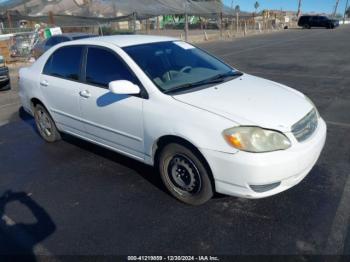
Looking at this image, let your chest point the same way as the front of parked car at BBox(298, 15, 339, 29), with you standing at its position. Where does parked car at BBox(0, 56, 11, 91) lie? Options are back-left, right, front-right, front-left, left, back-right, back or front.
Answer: right

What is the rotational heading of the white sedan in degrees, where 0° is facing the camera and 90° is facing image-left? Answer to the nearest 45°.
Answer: approximately 315°

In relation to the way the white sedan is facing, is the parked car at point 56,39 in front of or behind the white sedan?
behind

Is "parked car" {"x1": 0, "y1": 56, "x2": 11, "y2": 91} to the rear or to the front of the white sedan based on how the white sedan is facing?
to the rear

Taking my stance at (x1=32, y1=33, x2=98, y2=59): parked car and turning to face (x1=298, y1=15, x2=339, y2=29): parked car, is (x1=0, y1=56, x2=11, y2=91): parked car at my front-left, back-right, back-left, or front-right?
back-right

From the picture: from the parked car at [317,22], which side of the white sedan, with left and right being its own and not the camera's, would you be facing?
left

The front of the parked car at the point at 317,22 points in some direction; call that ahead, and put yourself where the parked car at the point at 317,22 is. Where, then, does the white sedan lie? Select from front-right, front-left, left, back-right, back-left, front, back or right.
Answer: right

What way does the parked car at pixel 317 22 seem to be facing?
to the viewer's right
